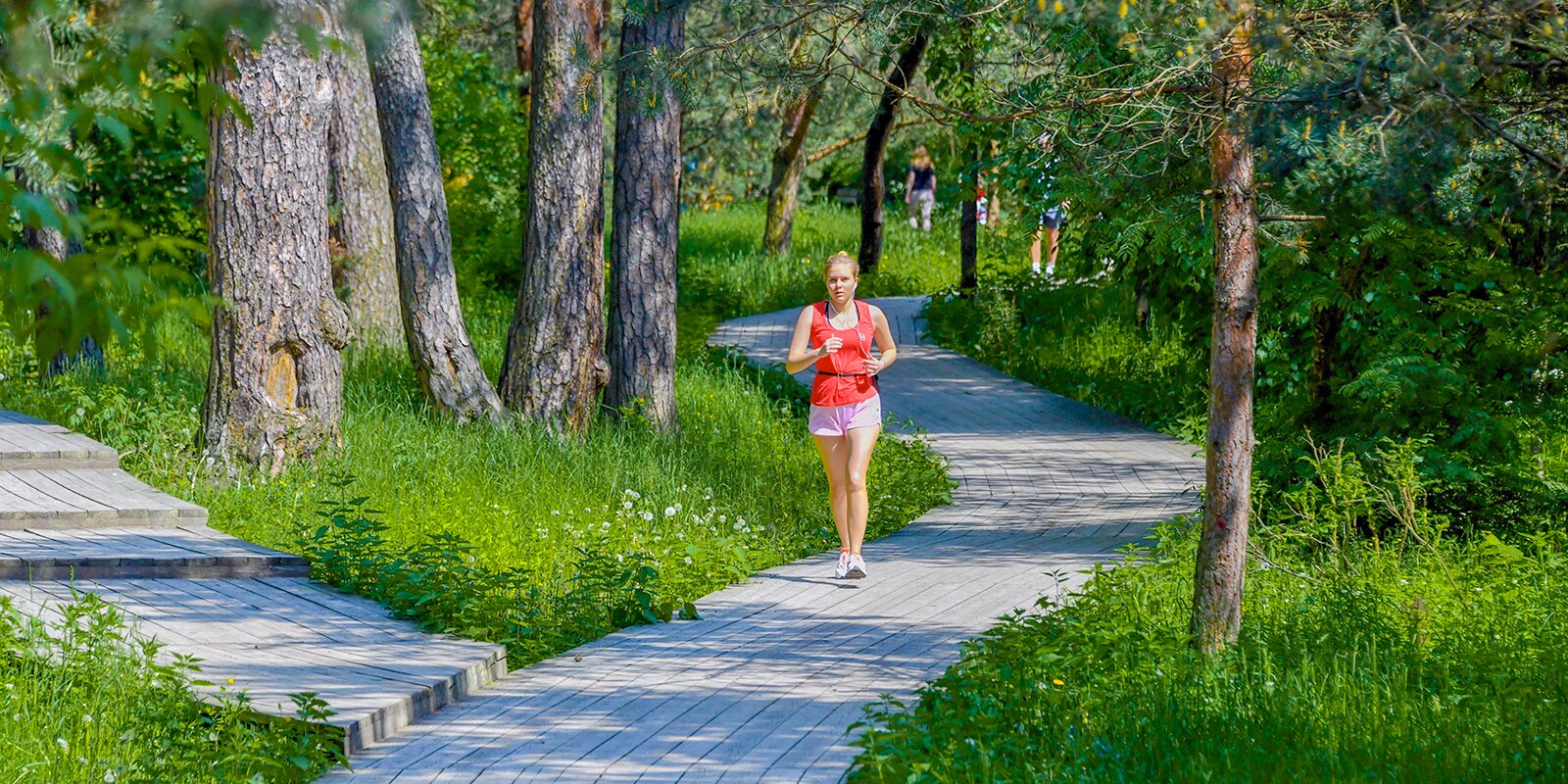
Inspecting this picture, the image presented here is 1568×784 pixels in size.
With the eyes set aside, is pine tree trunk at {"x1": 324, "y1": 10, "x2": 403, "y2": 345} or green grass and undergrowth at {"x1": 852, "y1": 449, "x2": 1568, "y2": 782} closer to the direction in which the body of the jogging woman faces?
the green grass and undergrowth

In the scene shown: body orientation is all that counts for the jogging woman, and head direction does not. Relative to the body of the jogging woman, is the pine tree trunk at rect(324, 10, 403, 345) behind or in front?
behind

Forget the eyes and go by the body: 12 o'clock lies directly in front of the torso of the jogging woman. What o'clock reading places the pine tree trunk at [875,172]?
The pine tree trunk is roughly at 6 o'clock from the jogging woman.

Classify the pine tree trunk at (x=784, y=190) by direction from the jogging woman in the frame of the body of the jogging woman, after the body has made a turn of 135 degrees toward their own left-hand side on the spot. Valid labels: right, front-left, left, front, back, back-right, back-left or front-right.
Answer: front-left

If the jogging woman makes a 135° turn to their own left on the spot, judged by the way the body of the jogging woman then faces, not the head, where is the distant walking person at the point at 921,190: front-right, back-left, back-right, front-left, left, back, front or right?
front-left

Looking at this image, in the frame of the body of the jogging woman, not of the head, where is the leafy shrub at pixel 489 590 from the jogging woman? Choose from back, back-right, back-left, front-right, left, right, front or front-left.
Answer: front-right

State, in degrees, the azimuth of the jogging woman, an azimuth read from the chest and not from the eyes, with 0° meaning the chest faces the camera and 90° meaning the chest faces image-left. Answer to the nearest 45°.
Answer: approximately 0°

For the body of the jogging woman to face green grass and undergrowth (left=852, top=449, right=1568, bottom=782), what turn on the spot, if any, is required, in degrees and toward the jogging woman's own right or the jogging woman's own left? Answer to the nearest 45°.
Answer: approximately 45° to the jogging woman's own left
